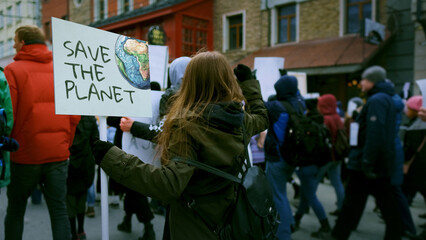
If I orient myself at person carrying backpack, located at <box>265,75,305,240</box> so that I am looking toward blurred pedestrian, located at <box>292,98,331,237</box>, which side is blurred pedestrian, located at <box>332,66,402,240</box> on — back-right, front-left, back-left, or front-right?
front-right

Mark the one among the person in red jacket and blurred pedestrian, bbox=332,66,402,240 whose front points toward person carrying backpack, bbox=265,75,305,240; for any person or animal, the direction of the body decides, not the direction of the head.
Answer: the blurred pedestrian

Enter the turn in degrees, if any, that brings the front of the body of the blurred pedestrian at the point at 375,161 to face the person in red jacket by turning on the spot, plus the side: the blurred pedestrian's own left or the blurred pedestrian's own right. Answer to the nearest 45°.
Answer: approximately 45° to the blurred pedestrian's own left

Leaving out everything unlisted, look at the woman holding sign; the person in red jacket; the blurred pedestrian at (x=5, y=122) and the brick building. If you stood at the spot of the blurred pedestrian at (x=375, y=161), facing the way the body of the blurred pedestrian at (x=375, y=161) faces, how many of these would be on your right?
1

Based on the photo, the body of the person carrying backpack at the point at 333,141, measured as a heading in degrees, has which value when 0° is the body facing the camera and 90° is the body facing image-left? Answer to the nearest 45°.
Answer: approximately 135°

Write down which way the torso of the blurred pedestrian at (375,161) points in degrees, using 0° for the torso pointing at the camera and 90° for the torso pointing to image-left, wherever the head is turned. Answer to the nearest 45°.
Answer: approximately 90°

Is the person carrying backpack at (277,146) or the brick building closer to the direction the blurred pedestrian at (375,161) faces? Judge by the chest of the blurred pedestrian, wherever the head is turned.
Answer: the person carrying backpack

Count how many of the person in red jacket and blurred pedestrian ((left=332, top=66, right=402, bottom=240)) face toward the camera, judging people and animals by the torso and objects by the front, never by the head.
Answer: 0

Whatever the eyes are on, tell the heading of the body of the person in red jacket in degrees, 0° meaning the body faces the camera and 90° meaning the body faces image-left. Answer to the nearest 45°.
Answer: approximately 135°

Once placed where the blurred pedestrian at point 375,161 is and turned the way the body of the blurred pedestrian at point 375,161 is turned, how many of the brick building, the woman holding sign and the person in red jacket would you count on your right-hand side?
1

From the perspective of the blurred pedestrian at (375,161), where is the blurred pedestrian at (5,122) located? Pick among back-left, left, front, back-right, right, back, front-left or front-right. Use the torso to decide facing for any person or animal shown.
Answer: front-left

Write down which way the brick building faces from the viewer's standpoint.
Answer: facing the viewer and to the left of the viewer

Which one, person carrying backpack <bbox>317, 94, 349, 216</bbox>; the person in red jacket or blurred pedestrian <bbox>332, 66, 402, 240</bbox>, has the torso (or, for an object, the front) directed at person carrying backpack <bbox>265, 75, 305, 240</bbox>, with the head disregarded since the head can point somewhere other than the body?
the blurred pedestrian

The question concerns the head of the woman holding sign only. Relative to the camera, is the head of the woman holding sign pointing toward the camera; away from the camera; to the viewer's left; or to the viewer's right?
away from the camera
